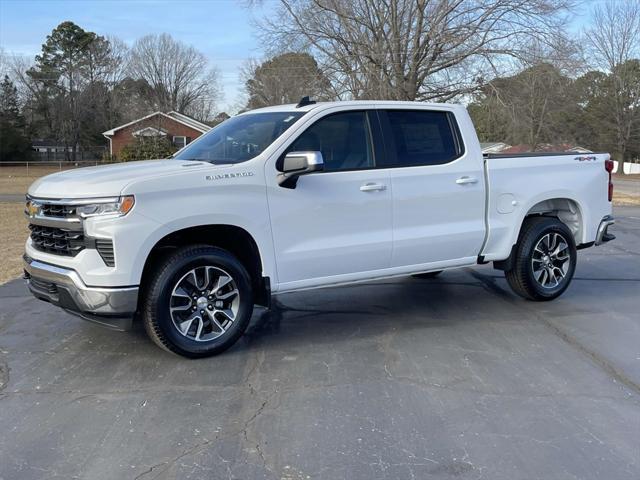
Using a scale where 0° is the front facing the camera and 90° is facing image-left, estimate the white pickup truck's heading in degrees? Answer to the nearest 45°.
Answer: approximately 45°

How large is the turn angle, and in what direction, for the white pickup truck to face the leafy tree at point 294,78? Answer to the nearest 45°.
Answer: approximately 135° to its right
